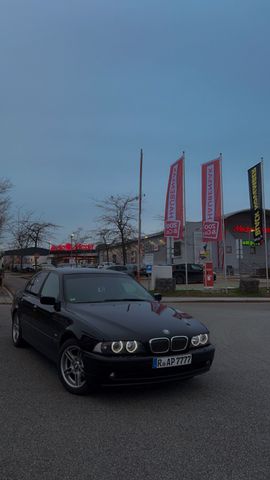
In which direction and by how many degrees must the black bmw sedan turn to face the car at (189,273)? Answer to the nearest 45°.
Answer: approximately 135° to its left

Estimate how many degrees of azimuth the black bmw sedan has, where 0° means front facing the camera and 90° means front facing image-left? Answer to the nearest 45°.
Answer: approximately 315°

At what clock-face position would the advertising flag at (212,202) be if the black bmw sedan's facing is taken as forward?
The advertising flag is roughly at 8 o'clock from the black bmw sedan.

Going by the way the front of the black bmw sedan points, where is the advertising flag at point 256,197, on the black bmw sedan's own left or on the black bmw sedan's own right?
on the black bmw sedan's own left

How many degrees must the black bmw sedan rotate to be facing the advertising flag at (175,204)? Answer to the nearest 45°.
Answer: approximately 135° to its left

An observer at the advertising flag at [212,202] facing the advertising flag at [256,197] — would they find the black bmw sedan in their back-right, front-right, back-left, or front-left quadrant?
back-right
